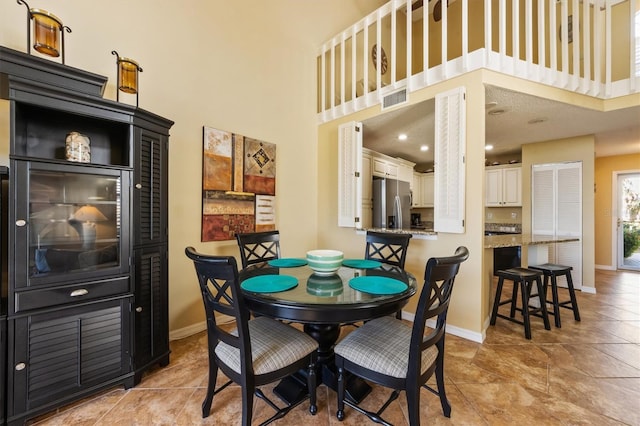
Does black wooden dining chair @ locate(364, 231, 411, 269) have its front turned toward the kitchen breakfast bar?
no

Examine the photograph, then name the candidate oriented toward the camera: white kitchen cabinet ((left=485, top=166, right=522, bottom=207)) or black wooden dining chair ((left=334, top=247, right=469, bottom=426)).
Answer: the white kitchen cabinet

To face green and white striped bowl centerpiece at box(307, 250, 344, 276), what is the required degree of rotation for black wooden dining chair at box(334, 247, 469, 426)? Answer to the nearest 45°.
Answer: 0° — it already faces it

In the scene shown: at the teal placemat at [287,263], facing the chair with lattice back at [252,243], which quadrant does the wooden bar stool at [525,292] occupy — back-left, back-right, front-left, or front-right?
back-right

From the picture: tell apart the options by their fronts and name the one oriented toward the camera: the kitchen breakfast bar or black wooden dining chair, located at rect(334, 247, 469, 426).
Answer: the kitchen breakfast bar

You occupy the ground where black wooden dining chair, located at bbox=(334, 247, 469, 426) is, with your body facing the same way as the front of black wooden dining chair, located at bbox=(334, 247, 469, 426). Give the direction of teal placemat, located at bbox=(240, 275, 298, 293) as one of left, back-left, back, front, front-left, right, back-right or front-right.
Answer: front-left

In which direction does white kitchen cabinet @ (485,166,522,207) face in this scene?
toward the camera

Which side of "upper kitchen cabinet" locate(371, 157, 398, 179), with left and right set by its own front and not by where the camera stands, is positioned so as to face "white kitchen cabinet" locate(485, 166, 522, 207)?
left

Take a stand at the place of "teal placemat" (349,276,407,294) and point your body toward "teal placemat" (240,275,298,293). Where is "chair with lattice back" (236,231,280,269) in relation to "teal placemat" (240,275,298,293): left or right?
right

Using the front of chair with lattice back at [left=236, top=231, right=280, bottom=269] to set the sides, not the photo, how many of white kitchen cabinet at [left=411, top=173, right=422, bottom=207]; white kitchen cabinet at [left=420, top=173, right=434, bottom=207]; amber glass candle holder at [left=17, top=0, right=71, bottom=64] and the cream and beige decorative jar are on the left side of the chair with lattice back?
2

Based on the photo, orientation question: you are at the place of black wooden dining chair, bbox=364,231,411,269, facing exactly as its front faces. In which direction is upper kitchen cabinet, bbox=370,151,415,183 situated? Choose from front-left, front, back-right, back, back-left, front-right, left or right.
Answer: back-right

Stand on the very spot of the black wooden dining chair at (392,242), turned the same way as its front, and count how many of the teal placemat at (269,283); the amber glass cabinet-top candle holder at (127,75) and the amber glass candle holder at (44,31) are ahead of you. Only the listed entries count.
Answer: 3

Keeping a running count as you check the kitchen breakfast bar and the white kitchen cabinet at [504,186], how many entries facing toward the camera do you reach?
2

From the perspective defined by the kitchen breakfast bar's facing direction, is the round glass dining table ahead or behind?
ahead

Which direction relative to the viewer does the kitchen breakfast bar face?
toward the camera

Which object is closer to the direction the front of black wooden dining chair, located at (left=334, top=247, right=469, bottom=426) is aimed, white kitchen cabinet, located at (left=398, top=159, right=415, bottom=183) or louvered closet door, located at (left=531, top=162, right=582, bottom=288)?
the white kitchen cabinet

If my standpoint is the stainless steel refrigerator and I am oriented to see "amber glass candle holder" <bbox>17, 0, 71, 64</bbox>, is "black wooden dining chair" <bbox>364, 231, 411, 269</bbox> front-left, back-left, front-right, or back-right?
front-left

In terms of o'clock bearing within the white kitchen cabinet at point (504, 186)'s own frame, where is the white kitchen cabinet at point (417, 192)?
the white kitchen cabinet at point (417, 192) is roughly at 3 o'clock from the white kitchen cabinet at point (504, 186).

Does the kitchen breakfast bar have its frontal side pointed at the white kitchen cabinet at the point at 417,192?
no

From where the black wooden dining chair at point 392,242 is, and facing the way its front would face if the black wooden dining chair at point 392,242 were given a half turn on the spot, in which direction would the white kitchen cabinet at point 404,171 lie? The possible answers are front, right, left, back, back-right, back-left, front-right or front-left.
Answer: front-left

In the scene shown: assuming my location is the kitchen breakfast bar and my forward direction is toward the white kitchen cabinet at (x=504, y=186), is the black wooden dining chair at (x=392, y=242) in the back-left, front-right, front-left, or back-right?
back-left

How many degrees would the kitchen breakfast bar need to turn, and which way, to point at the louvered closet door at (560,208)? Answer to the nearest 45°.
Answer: approximately 180°

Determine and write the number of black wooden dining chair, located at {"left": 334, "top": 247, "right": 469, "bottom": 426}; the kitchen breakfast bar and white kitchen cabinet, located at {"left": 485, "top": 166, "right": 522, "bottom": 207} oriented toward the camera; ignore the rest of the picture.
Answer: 2
